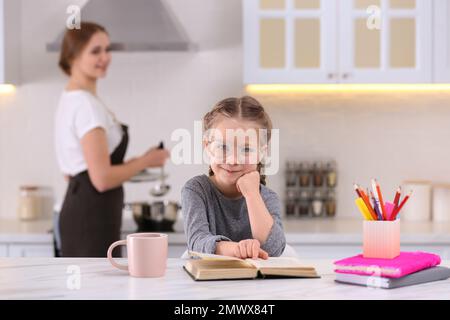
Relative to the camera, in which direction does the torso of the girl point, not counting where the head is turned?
toward the camera

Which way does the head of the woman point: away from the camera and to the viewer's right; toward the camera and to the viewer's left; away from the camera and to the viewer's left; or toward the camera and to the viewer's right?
toward the camera and to the viewer's right

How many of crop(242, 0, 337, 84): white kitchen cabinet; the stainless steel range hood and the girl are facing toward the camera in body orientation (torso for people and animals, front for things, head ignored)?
3

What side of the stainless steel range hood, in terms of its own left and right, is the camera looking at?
front

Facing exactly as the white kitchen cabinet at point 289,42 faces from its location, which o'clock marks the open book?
The open book is roughly at 12 o'clock from the white kitchen cabinet.

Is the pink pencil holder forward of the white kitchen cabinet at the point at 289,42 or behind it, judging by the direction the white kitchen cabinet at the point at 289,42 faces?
forward

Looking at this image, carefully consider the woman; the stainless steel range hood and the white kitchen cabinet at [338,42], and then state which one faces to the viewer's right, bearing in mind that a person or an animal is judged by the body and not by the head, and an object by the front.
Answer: the woman

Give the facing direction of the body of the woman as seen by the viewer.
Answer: to the viewer's right

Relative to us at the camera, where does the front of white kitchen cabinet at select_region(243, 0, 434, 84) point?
facing the viewer

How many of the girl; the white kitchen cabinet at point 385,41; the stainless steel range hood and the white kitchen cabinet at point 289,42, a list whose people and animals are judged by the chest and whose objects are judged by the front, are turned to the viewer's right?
0

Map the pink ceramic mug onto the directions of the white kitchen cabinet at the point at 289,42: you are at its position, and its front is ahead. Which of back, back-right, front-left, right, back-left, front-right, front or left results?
front

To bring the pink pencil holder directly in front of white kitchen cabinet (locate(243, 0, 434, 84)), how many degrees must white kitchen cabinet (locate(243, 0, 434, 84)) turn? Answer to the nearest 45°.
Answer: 0° — it already faces it

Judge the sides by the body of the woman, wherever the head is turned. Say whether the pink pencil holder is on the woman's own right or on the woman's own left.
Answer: on the woman's own right

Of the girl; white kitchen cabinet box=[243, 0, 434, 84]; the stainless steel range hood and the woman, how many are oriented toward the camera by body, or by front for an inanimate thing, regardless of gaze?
3

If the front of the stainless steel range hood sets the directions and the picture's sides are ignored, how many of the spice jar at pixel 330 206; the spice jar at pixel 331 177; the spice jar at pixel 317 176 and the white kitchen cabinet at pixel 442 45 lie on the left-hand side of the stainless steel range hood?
4
